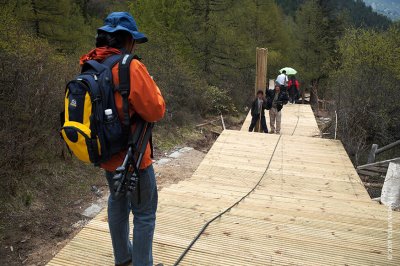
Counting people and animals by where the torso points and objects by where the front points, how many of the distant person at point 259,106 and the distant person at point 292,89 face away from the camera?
1

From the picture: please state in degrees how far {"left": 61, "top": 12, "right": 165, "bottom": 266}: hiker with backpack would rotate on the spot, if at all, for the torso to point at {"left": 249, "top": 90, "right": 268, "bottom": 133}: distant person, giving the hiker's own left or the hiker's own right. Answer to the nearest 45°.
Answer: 0° — they already face them

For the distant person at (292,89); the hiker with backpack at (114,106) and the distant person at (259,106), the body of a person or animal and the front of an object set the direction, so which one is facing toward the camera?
the distant person at (259,106)

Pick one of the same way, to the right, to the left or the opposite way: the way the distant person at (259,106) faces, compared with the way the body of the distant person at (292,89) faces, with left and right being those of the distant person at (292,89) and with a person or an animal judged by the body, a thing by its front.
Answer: the opposite way

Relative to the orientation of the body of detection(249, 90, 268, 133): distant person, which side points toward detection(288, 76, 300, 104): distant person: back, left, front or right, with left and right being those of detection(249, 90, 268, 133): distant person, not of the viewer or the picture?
back

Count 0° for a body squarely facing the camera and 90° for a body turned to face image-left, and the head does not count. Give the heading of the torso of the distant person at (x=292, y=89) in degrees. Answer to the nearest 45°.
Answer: approximately 180°

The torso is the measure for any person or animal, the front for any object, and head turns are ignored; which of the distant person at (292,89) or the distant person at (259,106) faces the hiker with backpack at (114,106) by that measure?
the distant person at (259,106)

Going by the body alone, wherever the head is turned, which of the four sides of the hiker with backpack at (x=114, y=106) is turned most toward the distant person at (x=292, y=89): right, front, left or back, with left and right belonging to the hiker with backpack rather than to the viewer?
front

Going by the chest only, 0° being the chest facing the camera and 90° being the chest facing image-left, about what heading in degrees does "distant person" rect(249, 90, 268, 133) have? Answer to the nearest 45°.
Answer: approximately 0°
